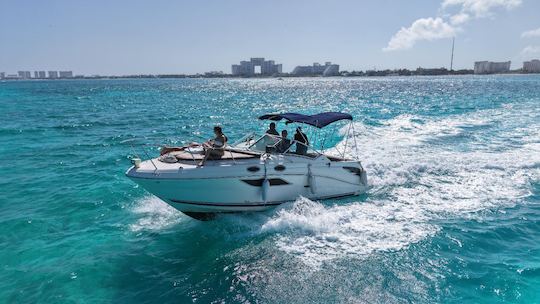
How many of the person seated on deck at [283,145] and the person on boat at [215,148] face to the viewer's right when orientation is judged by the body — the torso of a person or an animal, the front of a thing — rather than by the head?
0

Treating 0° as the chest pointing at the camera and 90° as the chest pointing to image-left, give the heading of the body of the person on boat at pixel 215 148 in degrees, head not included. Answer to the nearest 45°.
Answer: approximately 45°

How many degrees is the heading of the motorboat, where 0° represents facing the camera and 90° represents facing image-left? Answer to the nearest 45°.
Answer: approximately 45°

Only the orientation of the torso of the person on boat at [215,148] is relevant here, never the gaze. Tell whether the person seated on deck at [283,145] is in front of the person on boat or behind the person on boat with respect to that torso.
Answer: behind
